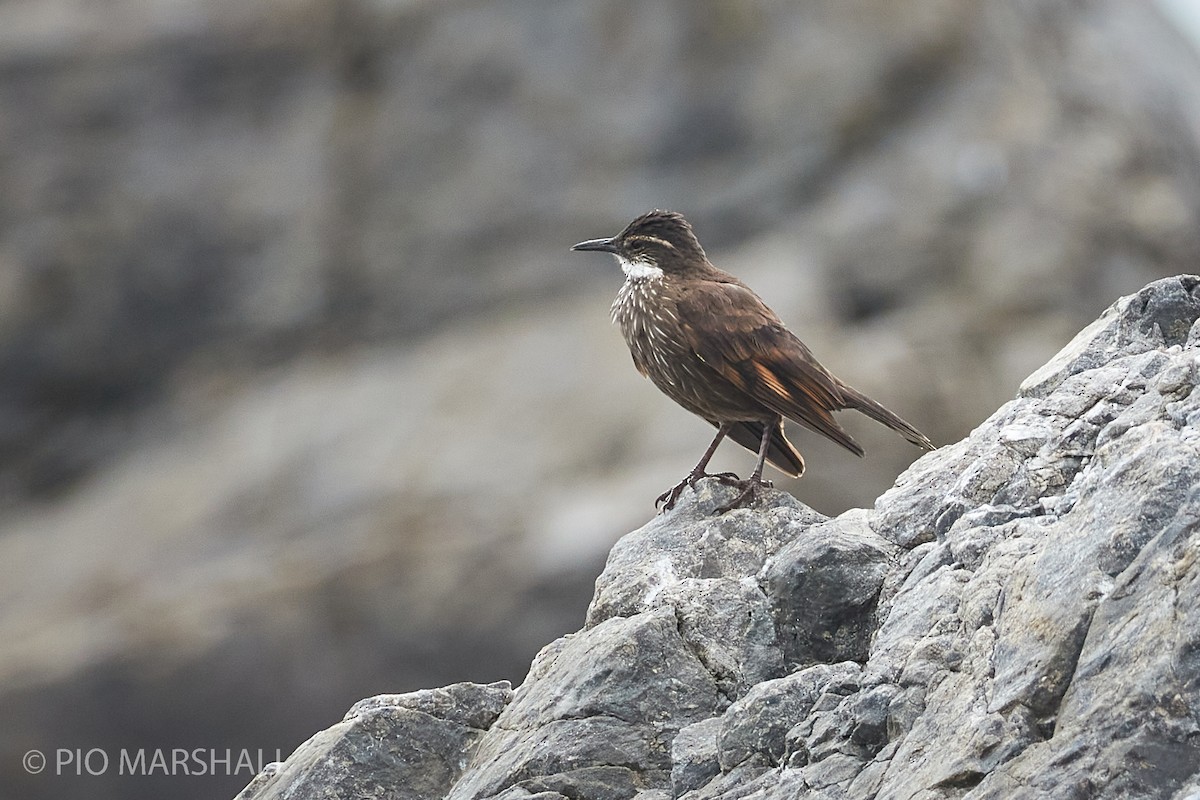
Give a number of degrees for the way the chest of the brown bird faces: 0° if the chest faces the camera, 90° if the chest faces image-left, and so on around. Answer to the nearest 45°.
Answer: approximately 90°

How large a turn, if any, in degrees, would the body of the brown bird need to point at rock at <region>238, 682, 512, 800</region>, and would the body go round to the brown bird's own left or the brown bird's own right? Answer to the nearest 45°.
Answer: approximately 45° to the brown bird's own left
